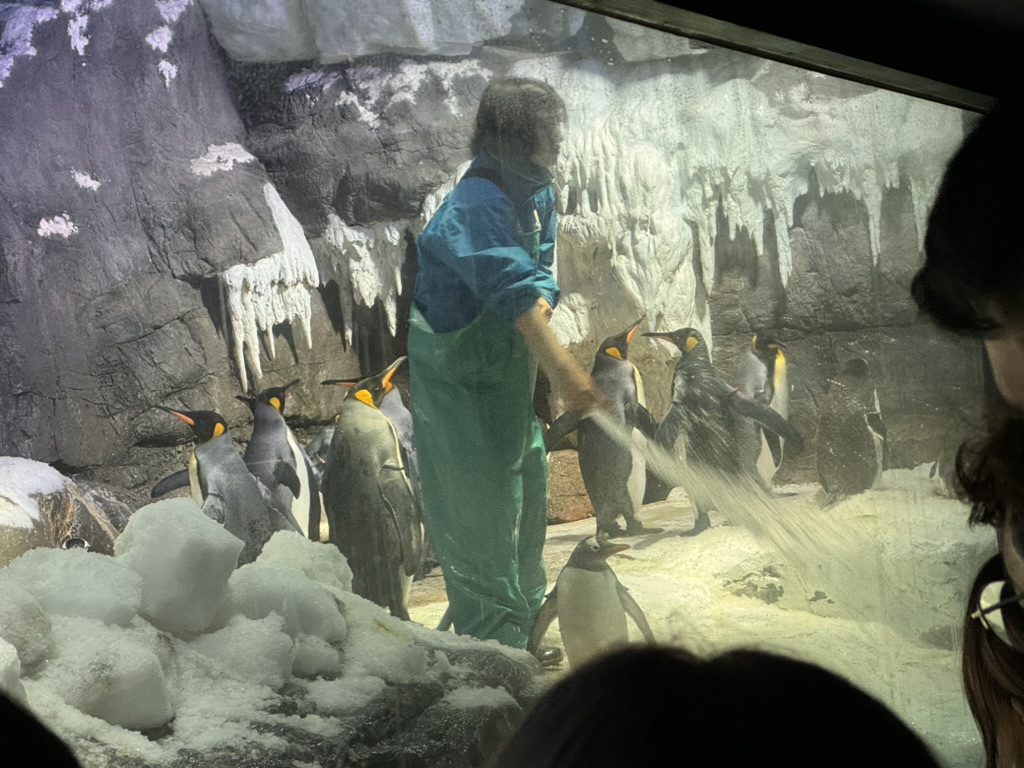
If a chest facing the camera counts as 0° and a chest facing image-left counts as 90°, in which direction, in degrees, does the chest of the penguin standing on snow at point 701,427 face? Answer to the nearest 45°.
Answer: approximately 135°

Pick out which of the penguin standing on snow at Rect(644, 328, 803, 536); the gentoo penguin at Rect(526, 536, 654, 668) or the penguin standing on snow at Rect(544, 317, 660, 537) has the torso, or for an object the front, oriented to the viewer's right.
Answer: the penguin standing on snow at Rect(544, 317, 660, 537)

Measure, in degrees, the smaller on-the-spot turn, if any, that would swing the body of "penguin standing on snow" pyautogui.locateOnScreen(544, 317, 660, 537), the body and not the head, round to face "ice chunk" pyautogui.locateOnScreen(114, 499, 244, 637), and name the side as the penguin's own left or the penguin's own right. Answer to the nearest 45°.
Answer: approximately 135° to the penguin's own right

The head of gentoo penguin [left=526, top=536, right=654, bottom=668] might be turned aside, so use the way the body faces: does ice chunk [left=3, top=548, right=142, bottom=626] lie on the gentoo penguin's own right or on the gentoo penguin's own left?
on the gentoo penguin's own right

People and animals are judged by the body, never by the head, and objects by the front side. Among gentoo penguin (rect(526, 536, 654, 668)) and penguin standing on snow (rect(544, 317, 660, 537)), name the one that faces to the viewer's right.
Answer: the penguin standing on snow

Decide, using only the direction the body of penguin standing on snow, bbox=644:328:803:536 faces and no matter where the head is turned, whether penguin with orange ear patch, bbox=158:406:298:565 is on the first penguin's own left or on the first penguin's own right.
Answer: on the first penguin's own left

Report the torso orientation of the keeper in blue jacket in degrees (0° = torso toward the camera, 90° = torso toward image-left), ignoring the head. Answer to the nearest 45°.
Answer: approximately 270°

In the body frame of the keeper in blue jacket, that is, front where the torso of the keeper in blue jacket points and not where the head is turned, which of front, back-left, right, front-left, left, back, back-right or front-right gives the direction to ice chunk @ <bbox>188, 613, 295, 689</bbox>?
back-right

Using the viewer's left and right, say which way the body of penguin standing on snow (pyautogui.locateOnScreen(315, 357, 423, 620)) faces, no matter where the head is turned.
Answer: facing away from the viewer and to the right of the viewer
